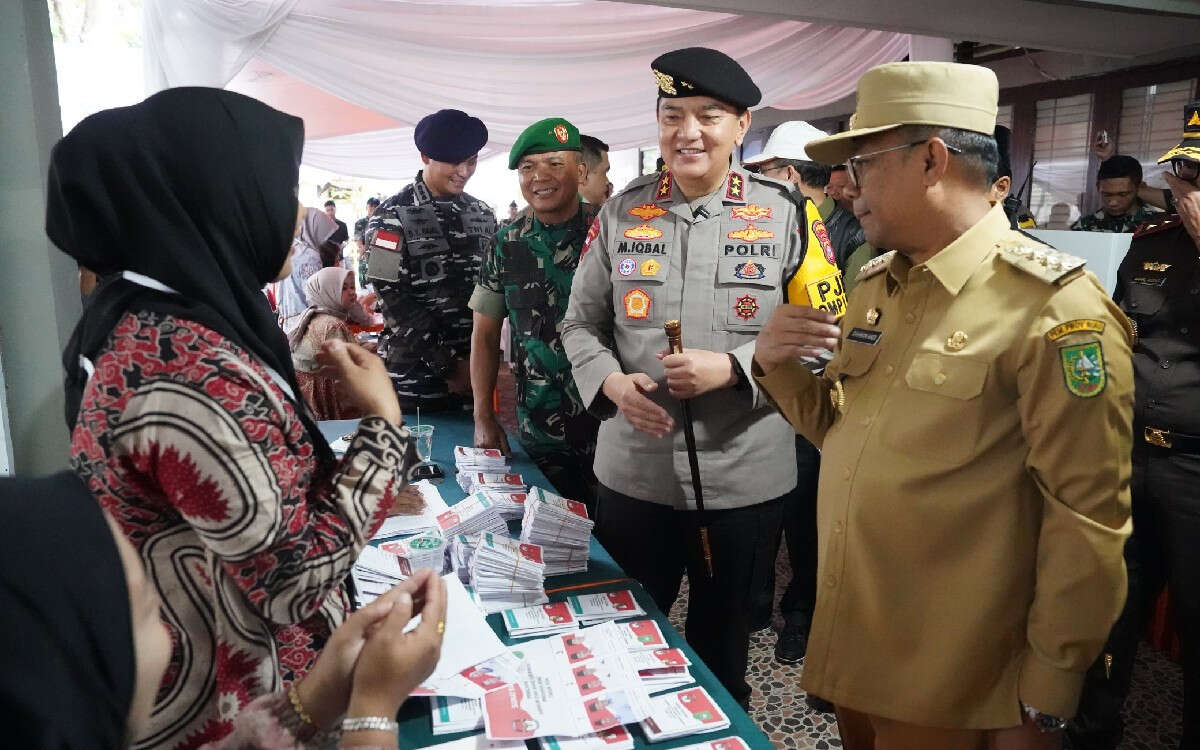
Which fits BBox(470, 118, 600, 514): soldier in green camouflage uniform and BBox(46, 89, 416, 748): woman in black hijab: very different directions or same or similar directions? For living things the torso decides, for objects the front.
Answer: very different directions

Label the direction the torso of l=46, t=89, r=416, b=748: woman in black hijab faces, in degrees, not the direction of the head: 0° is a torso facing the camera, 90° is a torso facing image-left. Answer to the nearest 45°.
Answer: approximately 225°

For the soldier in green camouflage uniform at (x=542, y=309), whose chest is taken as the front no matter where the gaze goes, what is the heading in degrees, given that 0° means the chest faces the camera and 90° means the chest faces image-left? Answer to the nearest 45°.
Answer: approximately 0°

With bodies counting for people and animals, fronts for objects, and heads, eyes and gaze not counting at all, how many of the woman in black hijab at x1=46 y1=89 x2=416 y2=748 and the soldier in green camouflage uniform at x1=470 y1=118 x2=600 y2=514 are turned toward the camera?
1

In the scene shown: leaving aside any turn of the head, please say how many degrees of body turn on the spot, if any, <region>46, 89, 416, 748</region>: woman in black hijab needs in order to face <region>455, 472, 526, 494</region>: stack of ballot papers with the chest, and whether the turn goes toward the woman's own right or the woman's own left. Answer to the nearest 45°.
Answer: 0° — they already face it
